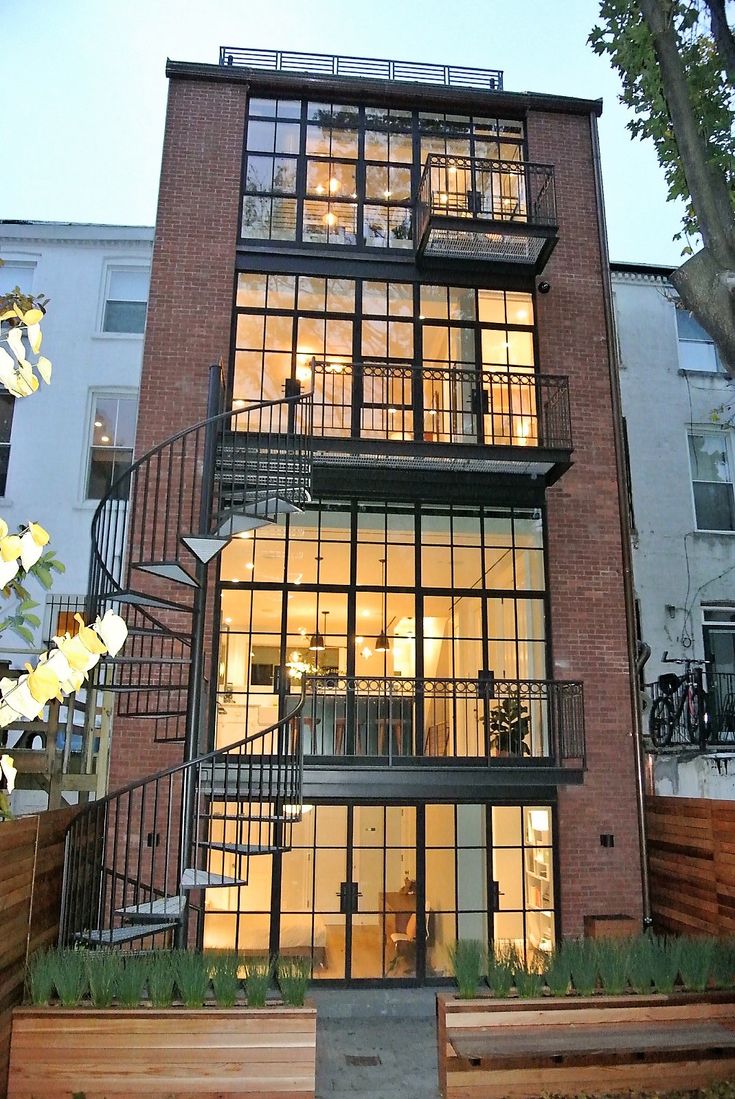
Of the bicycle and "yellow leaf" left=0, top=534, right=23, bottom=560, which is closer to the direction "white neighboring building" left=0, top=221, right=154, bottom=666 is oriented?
the yellow leaf

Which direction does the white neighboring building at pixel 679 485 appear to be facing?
toward the camera

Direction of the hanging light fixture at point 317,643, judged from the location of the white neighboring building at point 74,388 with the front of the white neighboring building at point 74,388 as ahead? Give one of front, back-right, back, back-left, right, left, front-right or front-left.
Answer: front-left

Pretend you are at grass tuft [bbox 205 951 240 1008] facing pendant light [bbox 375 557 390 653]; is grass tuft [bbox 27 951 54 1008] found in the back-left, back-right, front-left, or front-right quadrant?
back-left

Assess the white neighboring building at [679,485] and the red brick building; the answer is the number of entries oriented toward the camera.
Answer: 2

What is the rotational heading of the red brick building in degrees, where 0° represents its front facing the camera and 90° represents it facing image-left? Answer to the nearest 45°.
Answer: approximately 0°

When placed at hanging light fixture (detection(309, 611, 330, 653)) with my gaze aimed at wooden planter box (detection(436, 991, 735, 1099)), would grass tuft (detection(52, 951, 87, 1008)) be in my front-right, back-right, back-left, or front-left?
front-right

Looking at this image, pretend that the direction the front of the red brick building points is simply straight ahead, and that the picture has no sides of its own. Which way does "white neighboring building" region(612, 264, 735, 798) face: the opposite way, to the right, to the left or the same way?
the same way

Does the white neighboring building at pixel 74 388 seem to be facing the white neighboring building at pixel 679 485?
no

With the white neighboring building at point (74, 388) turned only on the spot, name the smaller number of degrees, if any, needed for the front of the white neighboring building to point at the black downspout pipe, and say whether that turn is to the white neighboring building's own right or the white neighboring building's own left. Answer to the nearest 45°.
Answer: approximately 45° to the white neighboring building's own left

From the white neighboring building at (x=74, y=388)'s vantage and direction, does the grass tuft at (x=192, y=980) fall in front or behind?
in front

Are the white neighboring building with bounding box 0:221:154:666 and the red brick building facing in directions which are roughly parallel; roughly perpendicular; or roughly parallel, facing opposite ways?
roughly parallel

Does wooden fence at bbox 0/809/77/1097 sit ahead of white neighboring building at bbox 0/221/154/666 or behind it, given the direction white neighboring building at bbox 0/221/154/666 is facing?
ahead
